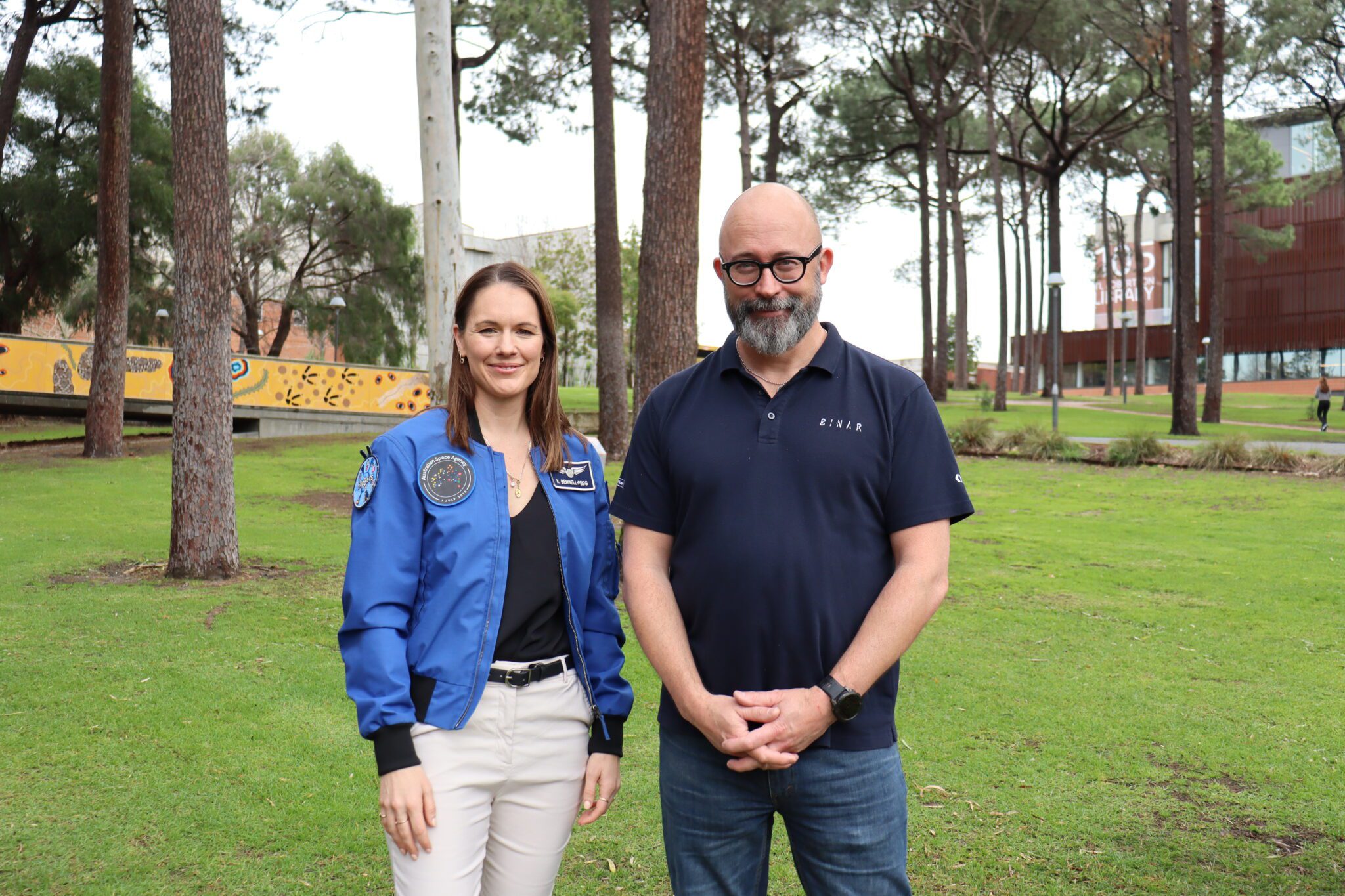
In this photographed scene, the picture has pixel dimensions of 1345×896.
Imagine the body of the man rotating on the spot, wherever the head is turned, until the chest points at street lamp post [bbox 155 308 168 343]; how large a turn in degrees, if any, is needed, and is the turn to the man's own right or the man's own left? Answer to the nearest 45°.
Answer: approximately 135° to the man's own right

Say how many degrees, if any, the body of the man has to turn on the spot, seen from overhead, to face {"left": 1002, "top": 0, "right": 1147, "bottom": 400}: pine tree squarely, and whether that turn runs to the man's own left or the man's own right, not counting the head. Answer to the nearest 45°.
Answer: approximately 180°

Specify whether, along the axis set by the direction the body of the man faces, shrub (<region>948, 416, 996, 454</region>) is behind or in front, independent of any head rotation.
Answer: behind

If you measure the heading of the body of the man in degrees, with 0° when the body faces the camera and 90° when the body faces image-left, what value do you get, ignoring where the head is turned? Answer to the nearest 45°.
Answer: approximately 0°
